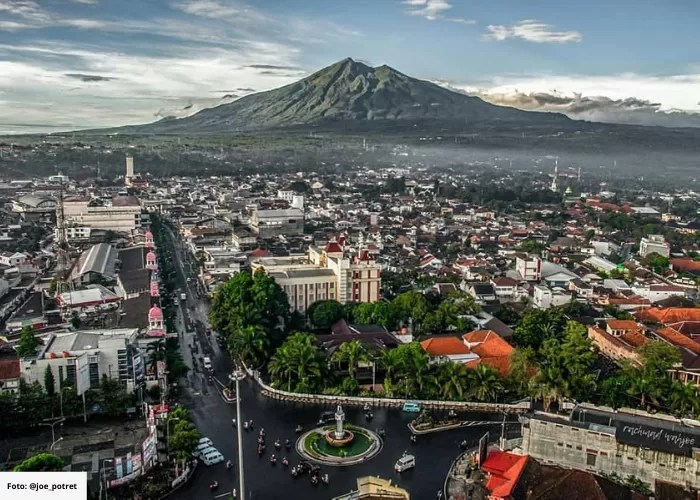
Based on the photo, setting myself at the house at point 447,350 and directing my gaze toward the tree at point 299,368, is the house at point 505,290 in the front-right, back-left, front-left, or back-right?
back-right

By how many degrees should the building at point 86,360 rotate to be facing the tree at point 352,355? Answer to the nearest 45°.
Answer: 0° — it already faces it

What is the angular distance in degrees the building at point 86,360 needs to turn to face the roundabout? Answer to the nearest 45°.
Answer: approximately 45° to its left

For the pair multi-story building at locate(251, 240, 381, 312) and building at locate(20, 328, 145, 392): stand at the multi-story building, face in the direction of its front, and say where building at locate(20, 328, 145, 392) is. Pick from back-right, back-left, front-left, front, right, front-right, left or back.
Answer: right

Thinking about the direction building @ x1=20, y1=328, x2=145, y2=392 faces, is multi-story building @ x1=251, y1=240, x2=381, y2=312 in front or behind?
in front

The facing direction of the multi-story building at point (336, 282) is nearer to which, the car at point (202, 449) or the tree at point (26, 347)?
the car

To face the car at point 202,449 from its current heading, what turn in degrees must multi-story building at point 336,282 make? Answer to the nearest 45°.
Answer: approximately 45° to its right

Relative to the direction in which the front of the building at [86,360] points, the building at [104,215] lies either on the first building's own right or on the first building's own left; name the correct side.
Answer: on the first building's own left

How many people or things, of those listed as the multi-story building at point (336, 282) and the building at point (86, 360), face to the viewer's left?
0

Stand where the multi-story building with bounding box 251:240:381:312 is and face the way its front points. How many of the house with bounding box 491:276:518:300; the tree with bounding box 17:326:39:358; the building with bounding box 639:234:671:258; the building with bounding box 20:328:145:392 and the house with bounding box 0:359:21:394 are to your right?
3

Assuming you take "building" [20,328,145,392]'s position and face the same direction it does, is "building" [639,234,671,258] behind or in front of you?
in front

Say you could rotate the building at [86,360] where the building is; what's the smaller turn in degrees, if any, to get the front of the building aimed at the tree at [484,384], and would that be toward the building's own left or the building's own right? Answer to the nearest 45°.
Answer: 0° — it already faces it

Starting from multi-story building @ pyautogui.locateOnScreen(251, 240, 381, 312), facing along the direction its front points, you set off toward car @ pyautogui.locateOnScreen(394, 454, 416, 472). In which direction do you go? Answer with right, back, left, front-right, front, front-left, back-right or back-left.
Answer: front-right

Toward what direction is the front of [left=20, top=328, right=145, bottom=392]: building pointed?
to the viewer's right

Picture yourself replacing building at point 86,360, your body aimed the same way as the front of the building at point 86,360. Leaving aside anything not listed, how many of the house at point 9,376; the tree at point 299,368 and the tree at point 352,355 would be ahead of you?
2

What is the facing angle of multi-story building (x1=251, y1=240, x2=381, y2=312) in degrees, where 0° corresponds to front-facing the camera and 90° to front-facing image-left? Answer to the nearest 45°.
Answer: approximately 315°

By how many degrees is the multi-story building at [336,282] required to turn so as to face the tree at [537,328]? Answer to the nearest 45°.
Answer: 0° — it already faces it
